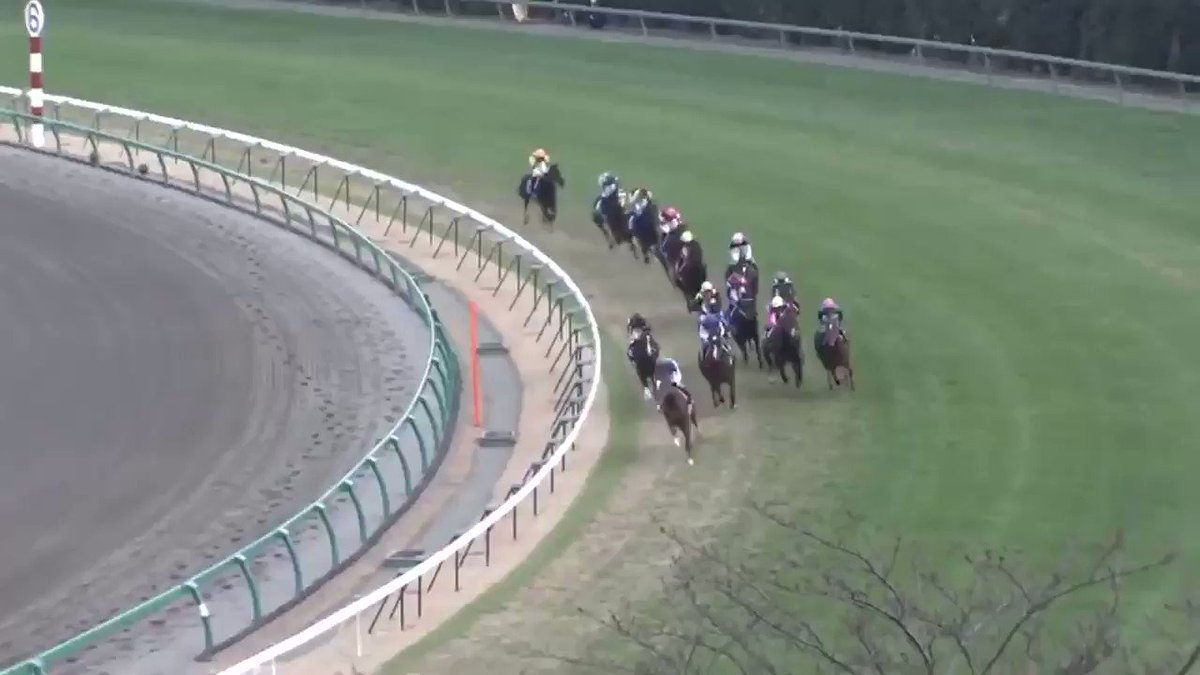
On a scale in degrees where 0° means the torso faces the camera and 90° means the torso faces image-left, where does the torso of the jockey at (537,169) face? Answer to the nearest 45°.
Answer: approximately 315°

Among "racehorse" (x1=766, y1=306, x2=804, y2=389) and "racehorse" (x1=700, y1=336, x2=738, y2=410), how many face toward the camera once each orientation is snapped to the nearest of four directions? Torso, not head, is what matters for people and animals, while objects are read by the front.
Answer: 2

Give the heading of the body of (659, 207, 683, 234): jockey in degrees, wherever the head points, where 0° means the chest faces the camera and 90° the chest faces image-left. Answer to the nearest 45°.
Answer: approximately 315°

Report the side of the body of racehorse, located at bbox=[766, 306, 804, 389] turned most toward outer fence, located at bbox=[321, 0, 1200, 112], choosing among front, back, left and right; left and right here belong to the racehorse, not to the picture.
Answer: back

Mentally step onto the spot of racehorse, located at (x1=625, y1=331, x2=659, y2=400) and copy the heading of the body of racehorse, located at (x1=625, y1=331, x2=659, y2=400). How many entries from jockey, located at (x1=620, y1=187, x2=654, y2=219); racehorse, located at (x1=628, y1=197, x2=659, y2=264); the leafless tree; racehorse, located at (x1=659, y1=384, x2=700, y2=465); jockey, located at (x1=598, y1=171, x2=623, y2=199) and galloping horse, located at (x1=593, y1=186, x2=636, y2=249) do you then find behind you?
4

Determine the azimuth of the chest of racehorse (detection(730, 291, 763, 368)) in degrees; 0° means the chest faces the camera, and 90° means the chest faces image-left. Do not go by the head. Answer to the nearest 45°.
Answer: approximately 0°
